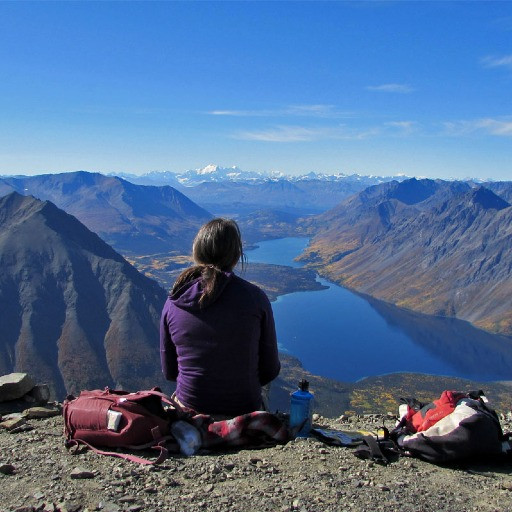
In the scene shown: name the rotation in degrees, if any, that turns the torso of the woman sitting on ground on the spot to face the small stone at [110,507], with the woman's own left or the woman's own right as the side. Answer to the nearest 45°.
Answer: approximately 135° to the woman's own left

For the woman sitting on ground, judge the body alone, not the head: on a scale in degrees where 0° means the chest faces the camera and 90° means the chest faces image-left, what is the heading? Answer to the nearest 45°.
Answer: approximately 180°

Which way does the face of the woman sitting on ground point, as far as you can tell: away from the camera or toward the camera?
away from the camera

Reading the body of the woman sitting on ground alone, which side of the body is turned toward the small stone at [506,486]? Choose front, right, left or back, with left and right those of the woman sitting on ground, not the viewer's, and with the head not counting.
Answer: right

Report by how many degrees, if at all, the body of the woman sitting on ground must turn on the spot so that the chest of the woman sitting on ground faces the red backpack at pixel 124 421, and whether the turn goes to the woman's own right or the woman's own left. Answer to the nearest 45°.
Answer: approximately 90° to the woman's own left

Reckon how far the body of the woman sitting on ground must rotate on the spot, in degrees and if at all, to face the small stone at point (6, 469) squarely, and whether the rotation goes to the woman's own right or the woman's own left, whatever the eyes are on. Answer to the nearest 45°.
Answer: approximately 90° to the woman's own left

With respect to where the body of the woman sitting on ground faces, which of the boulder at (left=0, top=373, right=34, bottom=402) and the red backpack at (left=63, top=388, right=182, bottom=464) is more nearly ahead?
the boulder
